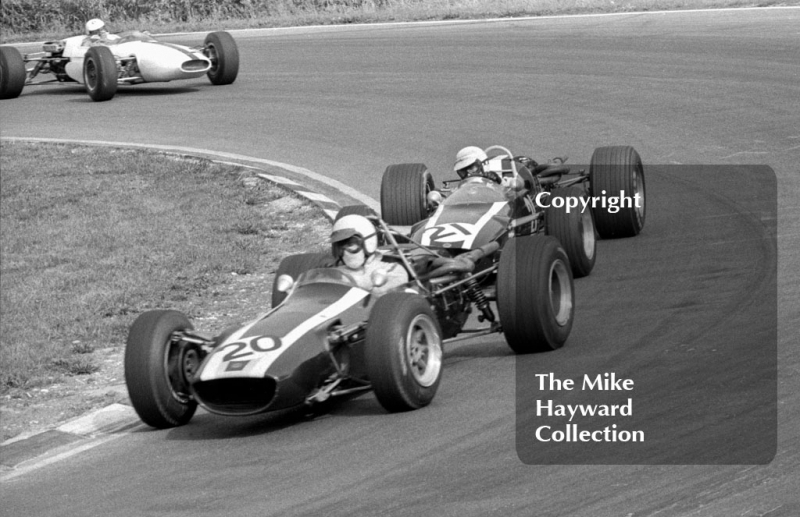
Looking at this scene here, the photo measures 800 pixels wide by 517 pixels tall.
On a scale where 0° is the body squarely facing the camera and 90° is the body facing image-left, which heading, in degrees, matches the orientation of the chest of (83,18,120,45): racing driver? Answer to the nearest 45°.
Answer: approximately 315°

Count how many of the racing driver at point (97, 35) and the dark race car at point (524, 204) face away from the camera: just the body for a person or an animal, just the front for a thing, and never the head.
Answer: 0

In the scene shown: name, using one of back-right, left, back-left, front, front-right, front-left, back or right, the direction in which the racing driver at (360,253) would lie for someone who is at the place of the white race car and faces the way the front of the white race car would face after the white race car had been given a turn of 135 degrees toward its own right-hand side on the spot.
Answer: left

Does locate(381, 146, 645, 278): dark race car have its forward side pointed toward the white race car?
no

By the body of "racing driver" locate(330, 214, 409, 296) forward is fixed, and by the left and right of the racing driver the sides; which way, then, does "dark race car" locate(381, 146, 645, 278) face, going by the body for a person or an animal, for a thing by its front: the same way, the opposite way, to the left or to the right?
the same way

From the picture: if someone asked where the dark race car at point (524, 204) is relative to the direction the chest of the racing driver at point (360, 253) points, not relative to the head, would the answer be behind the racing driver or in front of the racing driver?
behind

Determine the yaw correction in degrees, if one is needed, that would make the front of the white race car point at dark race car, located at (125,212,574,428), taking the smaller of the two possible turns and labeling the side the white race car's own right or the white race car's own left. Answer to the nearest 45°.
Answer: approximately 45° to the white race car's own right

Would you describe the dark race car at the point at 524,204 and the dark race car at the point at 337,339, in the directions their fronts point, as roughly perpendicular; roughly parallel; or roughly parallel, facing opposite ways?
roughly parallel

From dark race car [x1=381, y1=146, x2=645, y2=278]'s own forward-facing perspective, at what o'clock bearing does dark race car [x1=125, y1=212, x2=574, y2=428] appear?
dark race car [x1=125, y1=212, x2=574, y2=428] is roughly at 11 o'clock from dark race car [x1=381, y1=146, x2=645, y2=278].

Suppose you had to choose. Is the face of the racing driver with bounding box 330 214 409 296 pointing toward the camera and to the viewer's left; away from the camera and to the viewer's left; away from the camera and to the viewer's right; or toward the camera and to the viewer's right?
toward the camera and to the viewer's left

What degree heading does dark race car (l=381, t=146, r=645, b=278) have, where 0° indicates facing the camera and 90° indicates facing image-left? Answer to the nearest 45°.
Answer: approximately 45°

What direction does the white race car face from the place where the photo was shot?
facing the viewer and to the right of the viewer

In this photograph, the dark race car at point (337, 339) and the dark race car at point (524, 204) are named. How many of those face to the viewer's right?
0

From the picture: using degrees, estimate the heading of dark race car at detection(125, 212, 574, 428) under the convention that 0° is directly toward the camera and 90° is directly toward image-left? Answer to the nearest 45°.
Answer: approximately 45°

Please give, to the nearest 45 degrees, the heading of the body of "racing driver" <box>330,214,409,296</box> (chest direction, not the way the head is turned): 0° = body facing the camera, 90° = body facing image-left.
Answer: approximately 45°

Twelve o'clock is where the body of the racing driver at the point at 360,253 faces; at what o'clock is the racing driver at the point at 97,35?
the racing driver at the point at 97,35 is roughly at 4 o'clock from the racing driver at the point at 360,253.

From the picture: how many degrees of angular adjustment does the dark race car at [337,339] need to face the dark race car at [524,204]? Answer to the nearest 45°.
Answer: approximately 180°
